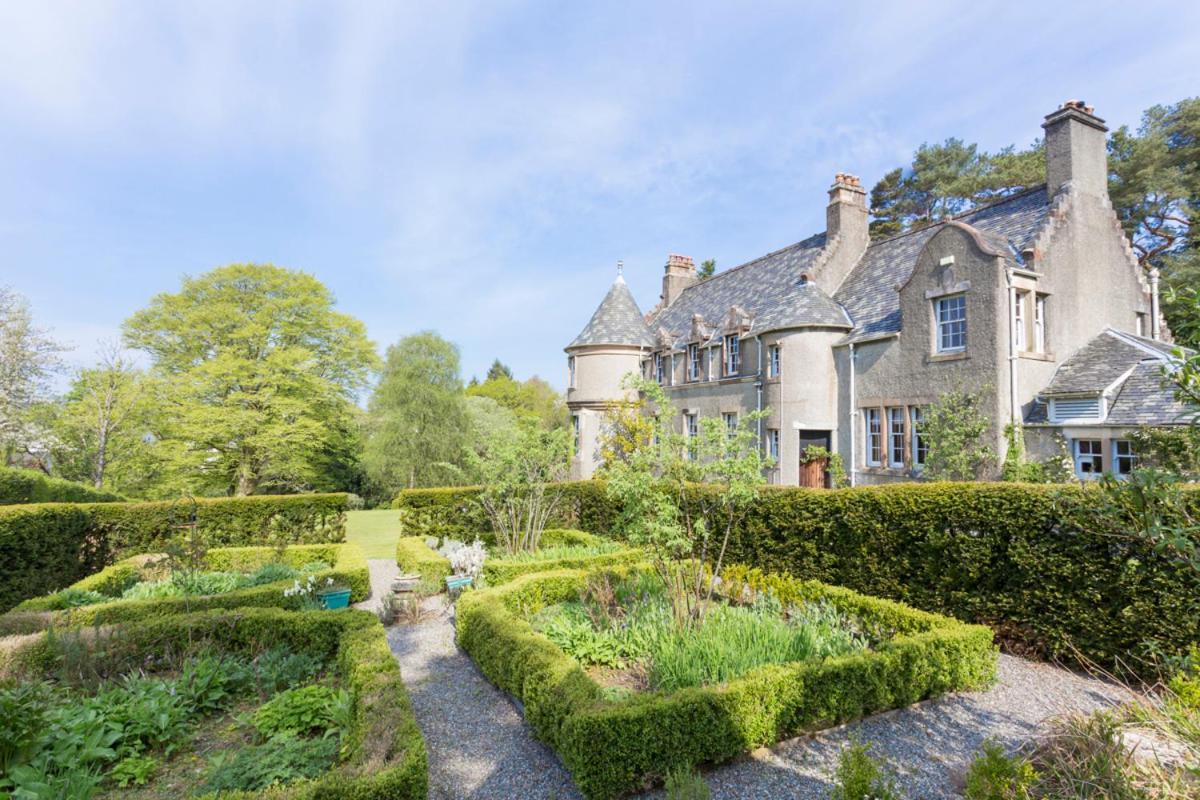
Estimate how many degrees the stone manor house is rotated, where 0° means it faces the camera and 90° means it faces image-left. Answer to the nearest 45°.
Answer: approximately 45°

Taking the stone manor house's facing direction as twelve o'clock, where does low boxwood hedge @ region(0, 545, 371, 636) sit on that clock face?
The low boxwood hedge is roughly at 12 o'clock from the stone manor house.

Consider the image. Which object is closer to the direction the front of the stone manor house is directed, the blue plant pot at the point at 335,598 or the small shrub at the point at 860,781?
the blue plant pot

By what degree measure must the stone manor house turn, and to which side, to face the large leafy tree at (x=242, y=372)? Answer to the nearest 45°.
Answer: approximately 45° to its right

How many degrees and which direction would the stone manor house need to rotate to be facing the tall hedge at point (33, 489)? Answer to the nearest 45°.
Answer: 0° — it already faces it

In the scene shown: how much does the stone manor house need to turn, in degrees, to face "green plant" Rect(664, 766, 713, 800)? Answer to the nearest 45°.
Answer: approximately 45° to its left

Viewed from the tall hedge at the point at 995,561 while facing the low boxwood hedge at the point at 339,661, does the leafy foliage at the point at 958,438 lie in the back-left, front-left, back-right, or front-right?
back-right

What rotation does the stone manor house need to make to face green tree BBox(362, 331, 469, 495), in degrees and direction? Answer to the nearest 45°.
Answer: approximately 45° to its right
